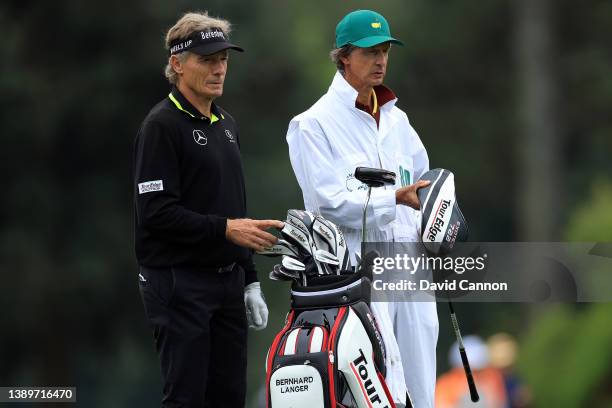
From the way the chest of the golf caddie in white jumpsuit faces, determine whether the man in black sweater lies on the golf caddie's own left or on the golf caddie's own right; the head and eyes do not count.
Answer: on the golf caddie's own right

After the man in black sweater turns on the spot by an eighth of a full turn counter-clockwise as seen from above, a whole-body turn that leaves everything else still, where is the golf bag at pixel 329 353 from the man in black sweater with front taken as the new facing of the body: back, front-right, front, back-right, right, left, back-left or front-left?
front

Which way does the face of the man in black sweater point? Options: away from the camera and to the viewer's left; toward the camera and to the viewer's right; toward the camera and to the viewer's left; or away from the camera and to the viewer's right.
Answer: toward the camera and to the viewer's right

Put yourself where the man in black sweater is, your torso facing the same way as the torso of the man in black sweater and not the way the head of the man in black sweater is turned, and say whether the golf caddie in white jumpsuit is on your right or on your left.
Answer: on your left

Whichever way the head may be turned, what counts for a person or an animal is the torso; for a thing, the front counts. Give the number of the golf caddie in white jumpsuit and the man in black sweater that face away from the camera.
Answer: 0
